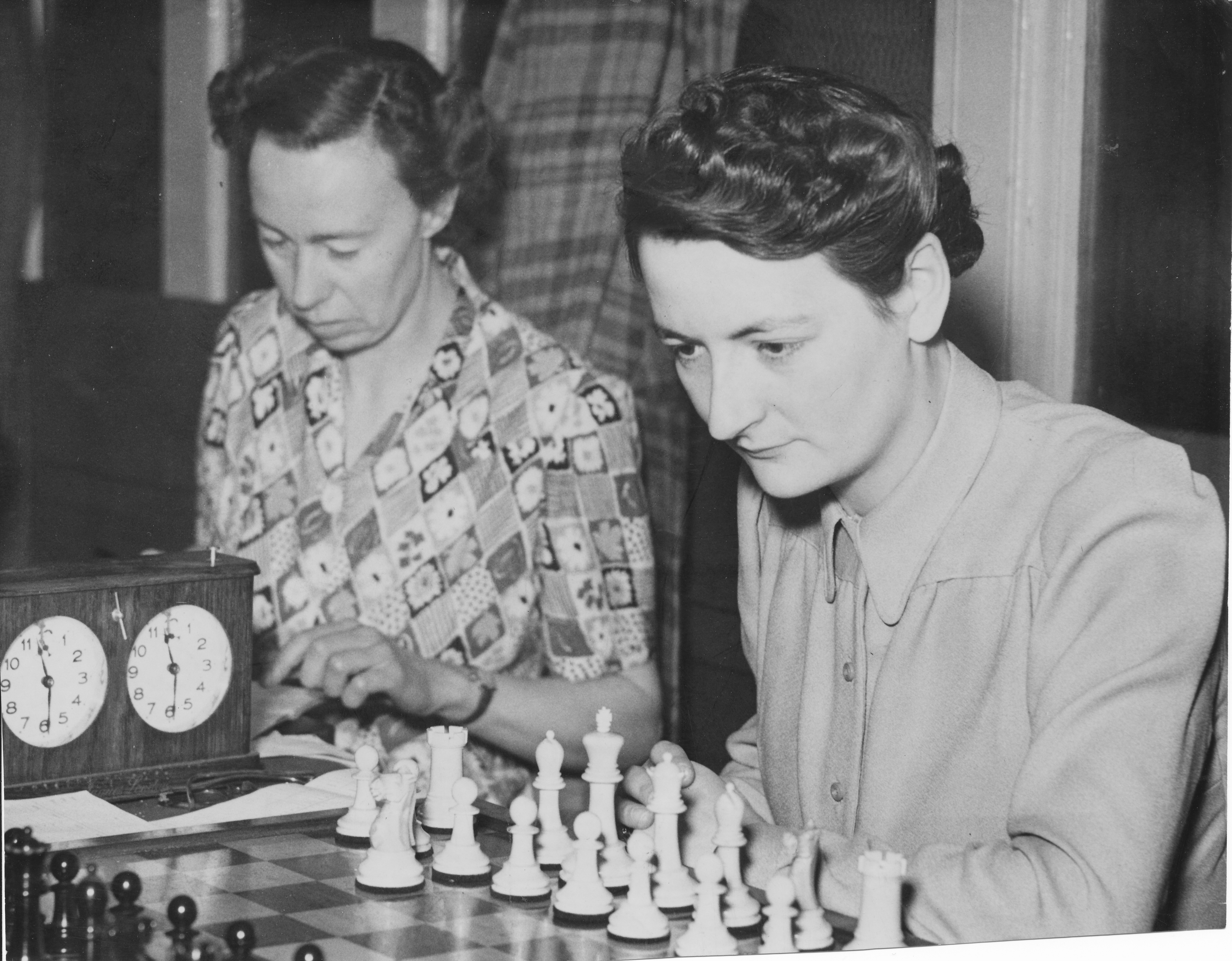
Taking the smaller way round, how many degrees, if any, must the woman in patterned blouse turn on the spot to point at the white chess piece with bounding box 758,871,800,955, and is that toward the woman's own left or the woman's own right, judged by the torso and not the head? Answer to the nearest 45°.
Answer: approximately 45° to the woman's own left

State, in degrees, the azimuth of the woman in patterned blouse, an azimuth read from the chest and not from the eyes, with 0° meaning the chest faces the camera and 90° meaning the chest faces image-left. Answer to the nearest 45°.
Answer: approximately 45°

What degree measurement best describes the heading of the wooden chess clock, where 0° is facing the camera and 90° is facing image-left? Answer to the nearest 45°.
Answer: approximately 315°

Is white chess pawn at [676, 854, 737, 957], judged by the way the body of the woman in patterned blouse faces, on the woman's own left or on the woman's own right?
on the woman's own left
